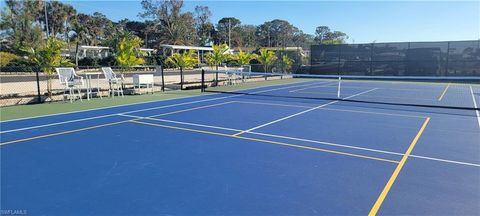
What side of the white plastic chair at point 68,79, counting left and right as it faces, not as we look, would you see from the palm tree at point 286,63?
left

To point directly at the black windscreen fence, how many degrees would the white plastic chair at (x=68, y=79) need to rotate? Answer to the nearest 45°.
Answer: approximately 45° to its left

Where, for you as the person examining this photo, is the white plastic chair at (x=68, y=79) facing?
facing the viewer and to the right of the viewer

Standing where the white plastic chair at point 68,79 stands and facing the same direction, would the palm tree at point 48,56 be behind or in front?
behind

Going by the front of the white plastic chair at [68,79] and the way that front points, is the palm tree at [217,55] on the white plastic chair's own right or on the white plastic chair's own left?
on the white plastic chair's own left

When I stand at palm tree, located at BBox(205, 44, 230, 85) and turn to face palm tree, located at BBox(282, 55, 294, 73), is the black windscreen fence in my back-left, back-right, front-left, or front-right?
front-right

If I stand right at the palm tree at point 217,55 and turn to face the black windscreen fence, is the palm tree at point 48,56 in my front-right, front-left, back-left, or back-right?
back-right
